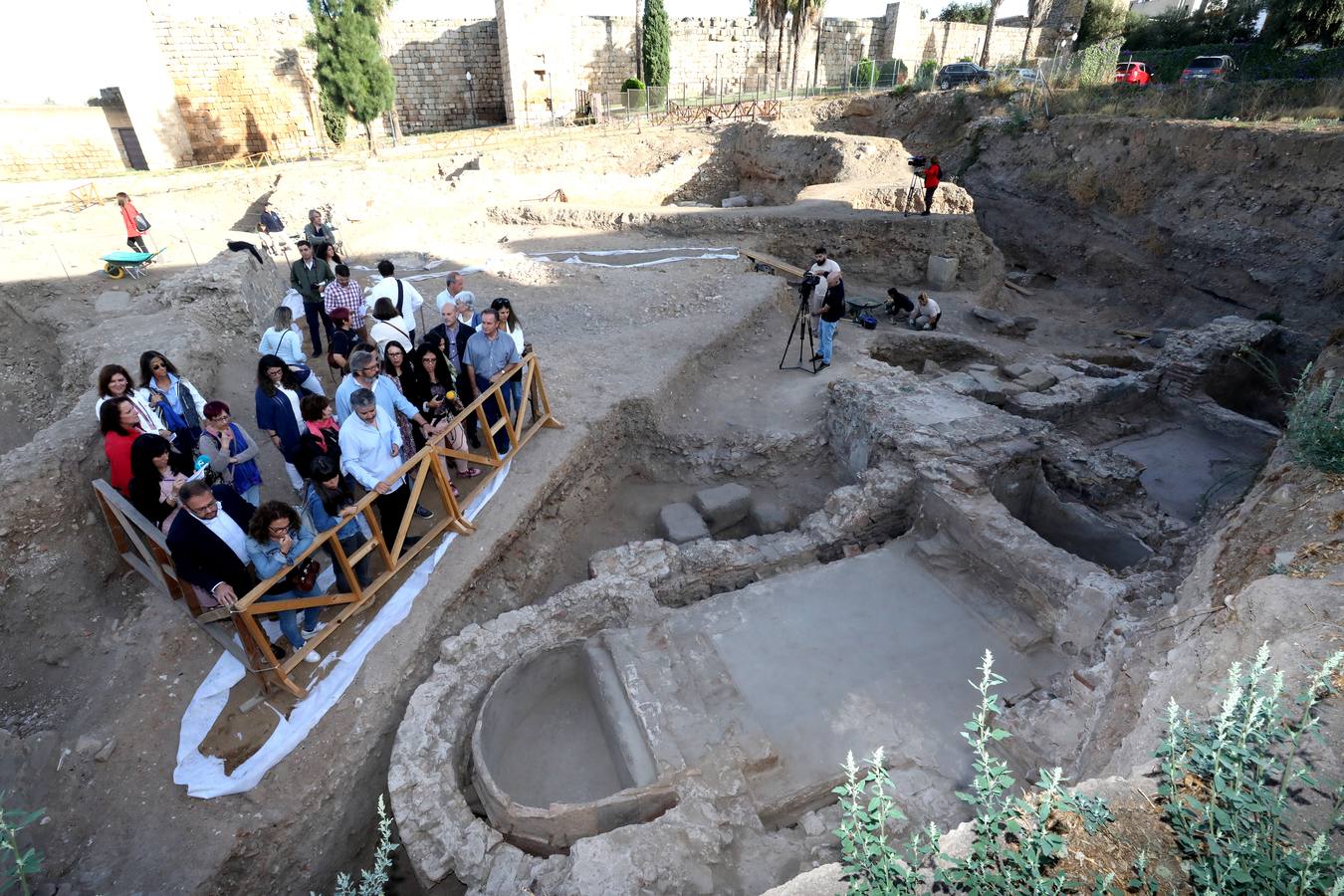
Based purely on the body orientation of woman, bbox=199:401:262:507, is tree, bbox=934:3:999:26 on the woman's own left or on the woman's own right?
on the woman's own left

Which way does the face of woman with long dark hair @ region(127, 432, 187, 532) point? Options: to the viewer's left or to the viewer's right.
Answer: to the viewer's right

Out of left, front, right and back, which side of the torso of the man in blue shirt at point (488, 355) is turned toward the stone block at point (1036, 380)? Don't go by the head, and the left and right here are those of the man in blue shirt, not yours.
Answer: left

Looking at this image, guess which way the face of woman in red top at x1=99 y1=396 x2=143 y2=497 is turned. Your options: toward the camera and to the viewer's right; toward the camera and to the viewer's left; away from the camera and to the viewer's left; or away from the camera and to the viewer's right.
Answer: toward the camera and to the viewer's right

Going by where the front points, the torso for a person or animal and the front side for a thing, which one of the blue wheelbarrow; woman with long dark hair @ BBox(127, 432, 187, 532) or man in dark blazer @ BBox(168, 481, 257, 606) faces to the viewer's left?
the blue wheelbarrow

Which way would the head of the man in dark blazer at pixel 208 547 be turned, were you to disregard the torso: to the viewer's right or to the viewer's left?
to the viewer's right

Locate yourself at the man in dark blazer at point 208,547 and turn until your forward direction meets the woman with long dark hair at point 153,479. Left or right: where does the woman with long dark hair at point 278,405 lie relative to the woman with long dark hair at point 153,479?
right
